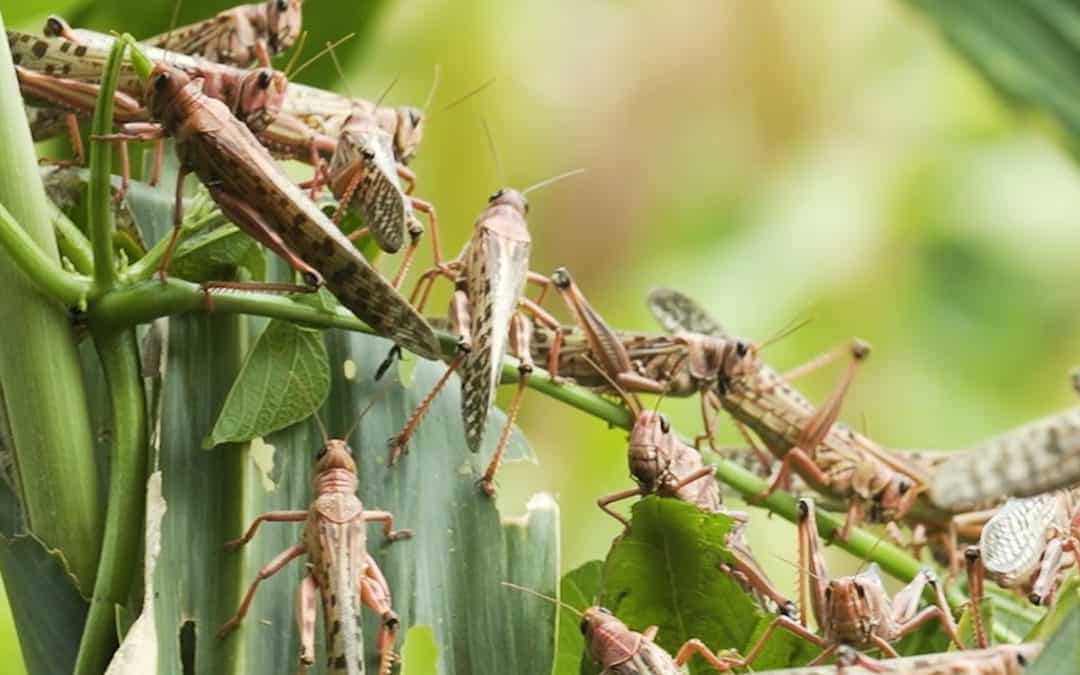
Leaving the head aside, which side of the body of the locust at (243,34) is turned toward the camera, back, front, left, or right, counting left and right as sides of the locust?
right

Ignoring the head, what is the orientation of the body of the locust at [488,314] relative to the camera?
away from the camera

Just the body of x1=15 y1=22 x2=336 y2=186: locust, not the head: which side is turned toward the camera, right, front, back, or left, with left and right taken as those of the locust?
right

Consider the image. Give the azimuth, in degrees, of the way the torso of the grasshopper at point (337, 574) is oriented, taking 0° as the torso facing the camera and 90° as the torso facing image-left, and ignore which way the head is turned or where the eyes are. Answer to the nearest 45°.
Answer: approximately 180°
